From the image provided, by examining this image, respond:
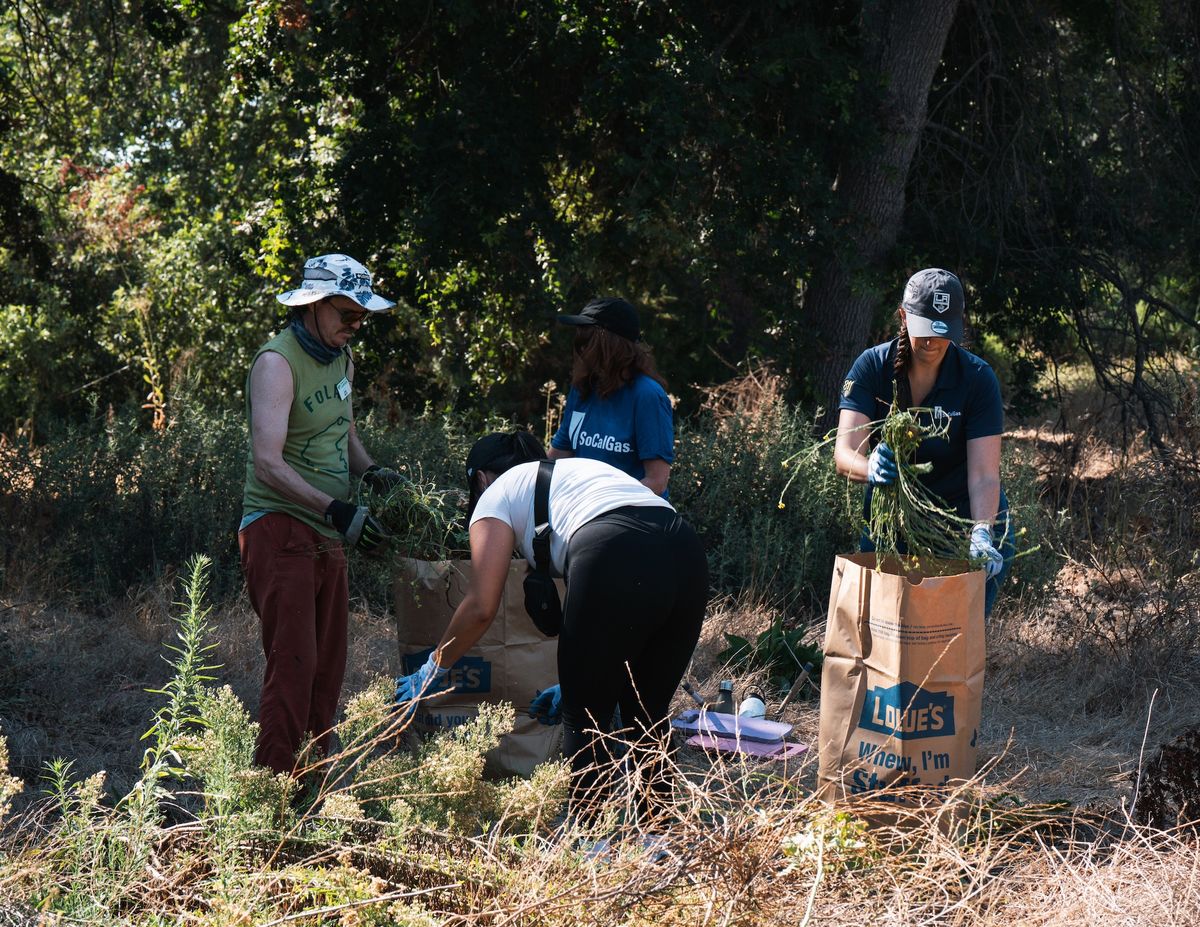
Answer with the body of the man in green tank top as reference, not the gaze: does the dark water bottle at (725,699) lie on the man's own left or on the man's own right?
on the man's own left

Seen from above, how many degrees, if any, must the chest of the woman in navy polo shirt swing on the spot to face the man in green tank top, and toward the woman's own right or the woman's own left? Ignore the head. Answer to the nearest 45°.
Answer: approximately 90° to the woman's own right

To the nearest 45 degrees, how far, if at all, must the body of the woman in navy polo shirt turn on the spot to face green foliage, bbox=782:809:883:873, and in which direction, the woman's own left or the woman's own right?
0° — they already face it

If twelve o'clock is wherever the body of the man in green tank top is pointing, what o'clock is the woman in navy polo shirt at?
The woman in navy polo shirt is roughly at 11 o'clock from the man in green tank top.

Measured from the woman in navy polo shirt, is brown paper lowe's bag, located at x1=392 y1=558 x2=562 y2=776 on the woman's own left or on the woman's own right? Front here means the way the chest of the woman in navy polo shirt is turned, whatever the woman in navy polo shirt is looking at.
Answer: on the woman's own right

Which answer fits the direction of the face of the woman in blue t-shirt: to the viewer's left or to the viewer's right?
to the viewer's left

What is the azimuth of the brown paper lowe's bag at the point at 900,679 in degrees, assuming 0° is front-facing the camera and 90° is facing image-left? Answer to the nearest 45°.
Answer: approximately 0°
